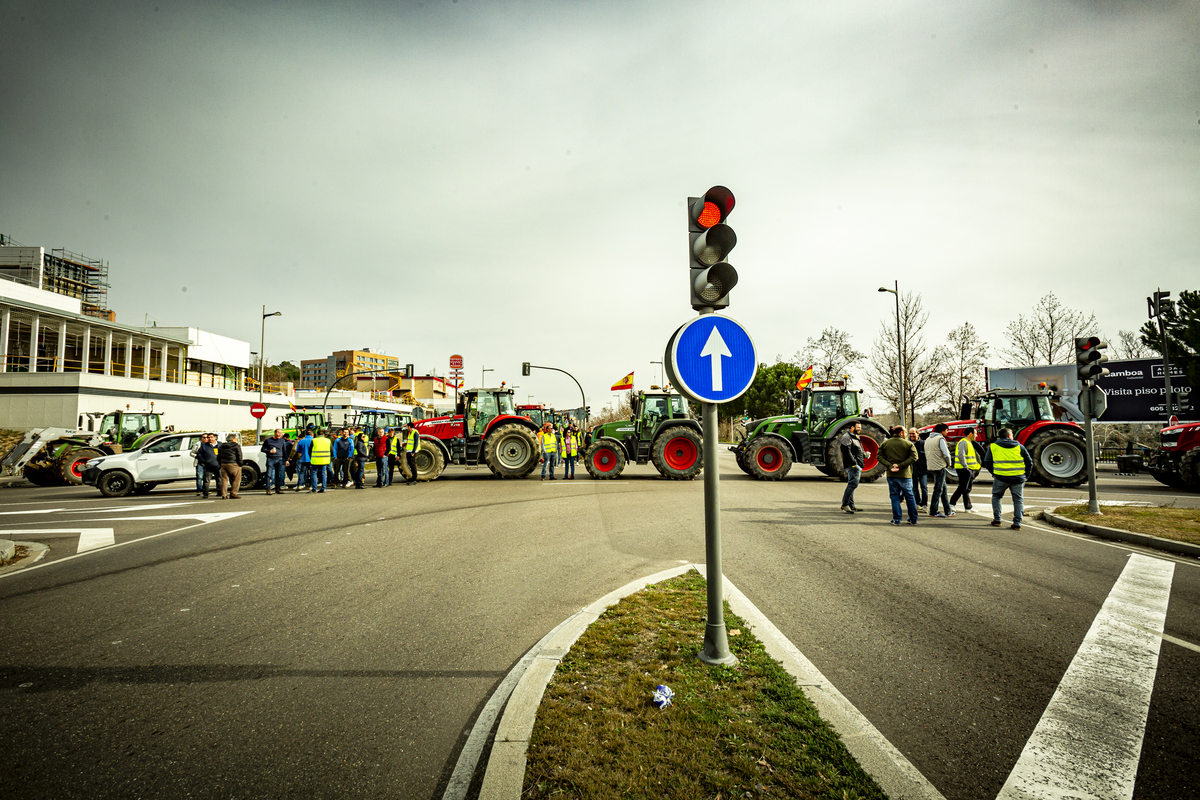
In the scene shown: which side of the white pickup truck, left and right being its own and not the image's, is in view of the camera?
left

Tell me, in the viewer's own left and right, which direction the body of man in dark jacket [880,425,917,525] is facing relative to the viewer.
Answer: facing away from the viewer

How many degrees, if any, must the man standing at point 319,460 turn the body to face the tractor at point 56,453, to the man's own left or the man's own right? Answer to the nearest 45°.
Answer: approximately 45° to the man's own left

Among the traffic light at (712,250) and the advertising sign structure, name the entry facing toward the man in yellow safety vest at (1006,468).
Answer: the advertising sign structure

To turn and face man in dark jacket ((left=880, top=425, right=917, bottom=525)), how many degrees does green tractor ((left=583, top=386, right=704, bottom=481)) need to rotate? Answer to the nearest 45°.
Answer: approximately 135° to its left

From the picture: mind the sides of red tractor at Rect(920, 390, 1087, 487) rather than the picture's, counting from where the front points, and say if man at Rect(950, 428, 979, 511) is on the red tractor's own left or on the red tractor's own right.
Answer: on the red tractor's own left

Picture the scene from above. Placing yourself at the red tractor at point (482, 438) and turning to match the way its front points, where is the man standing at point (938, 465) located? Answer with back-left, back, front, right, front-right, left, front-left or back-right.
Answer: back-left

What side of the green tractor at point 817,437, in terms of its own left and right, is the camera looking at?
left

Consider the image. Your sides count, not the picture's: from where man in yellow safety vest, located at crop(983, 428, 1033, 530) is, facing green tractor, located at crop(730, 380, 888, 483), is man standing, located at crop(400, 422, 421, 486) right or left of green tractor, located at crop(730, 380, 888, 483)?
left

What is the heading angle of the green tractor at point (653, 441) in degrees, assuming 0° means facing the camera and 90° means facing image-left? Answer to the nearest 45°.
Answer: approximately 90°

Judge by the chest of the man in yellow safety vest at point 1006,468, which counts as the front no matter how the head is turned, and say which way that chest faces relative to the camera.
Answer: away from the camera

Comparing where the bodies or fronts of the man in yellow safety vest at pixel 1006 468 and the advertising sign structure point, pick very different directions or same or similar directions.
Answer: very different directions

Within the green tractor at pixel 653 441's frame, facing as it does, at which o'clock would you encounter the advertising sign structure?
The advertising sign structure is roughly at 5 o'clock from the green tractor.

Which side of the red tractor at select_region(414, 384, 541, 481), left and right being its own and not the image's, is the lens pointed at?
left
